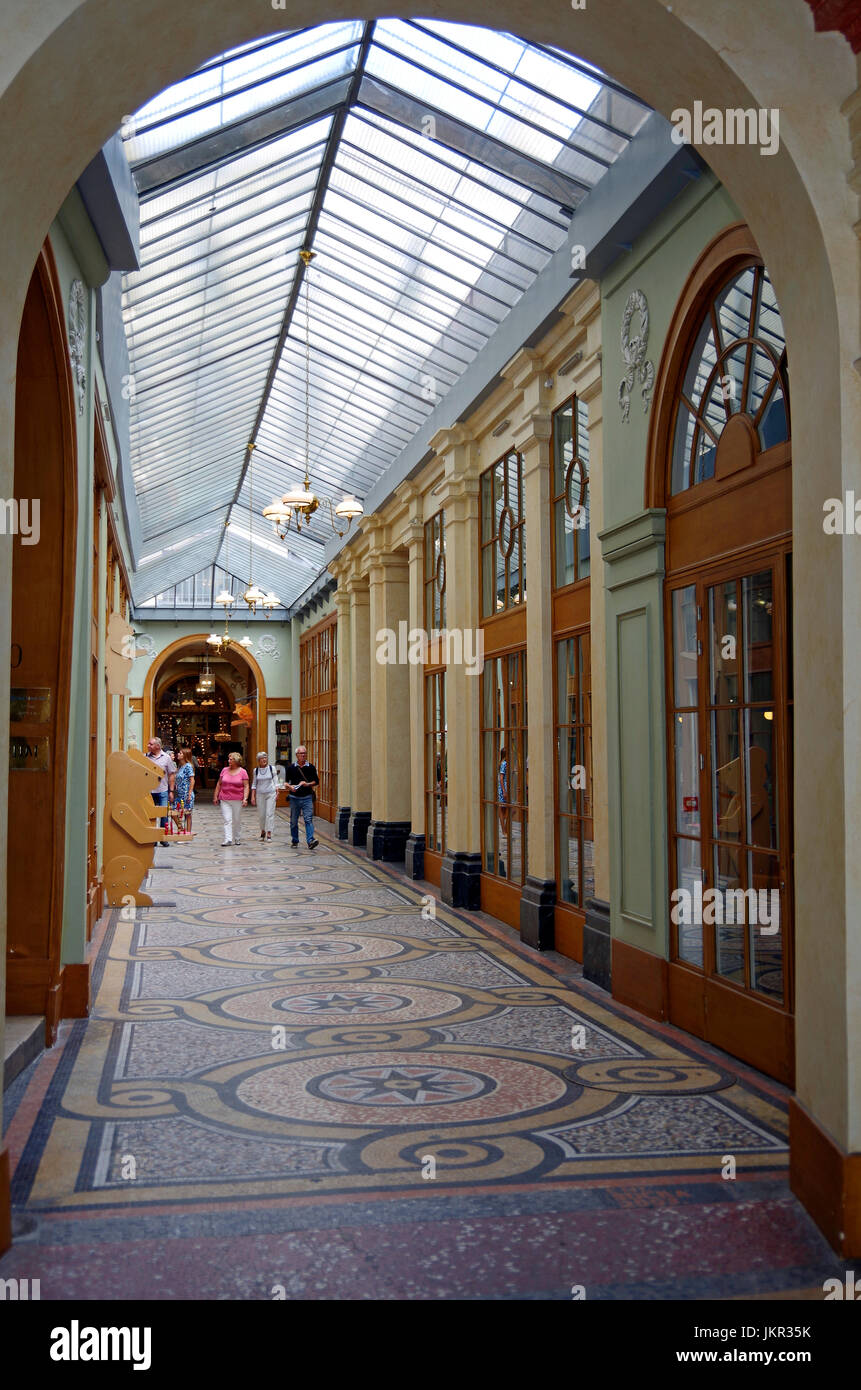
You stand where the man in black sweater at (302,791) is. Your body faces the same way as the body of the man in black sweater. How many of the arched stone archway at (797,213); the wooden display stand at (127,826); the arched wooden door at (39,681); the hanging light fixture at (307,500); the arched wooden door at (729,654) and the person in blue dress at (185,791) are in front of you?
5

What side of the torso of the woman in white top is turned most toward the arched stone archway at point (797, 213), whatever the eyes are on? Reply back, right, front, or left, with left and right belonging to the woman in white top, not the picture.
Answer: front

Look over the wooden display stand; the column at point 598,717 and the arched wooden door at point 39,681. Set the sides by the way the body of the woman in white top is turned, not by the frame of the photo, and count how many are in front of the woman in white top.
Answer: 3

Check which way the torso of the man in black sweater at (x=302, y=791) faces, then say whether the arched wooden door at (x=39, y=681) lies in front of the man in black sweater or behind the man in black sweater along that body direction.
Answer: in front

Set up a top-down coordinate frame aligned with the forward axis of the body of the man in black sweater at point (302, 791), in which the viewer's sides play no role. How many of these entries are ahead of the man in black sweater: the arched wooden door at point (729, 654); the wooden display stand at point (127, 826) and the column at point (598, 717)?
3

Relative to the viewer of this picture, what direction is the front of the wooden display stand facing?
facing to the right of the viewer

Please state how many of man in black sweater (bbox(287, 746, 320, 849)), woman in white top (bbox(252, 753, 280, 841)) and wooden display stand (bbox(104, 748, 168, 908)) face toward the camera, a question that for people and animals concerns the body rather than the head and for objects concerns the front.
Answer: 2

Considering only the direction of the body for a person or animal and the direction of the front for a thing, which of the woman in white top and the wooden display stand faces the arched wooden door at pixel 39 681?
the woman in white top

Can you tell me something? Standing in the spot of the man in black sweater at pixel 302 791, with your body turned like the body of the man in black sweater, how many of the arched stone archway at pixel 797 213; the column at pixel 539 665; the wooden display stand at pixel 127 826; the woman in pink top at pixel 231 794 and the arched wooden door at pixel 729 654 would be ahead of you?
4

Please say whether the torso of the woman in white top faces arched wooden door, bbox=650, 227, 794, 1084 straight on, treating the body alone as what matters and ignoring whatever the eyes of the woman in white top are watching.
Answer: yes
